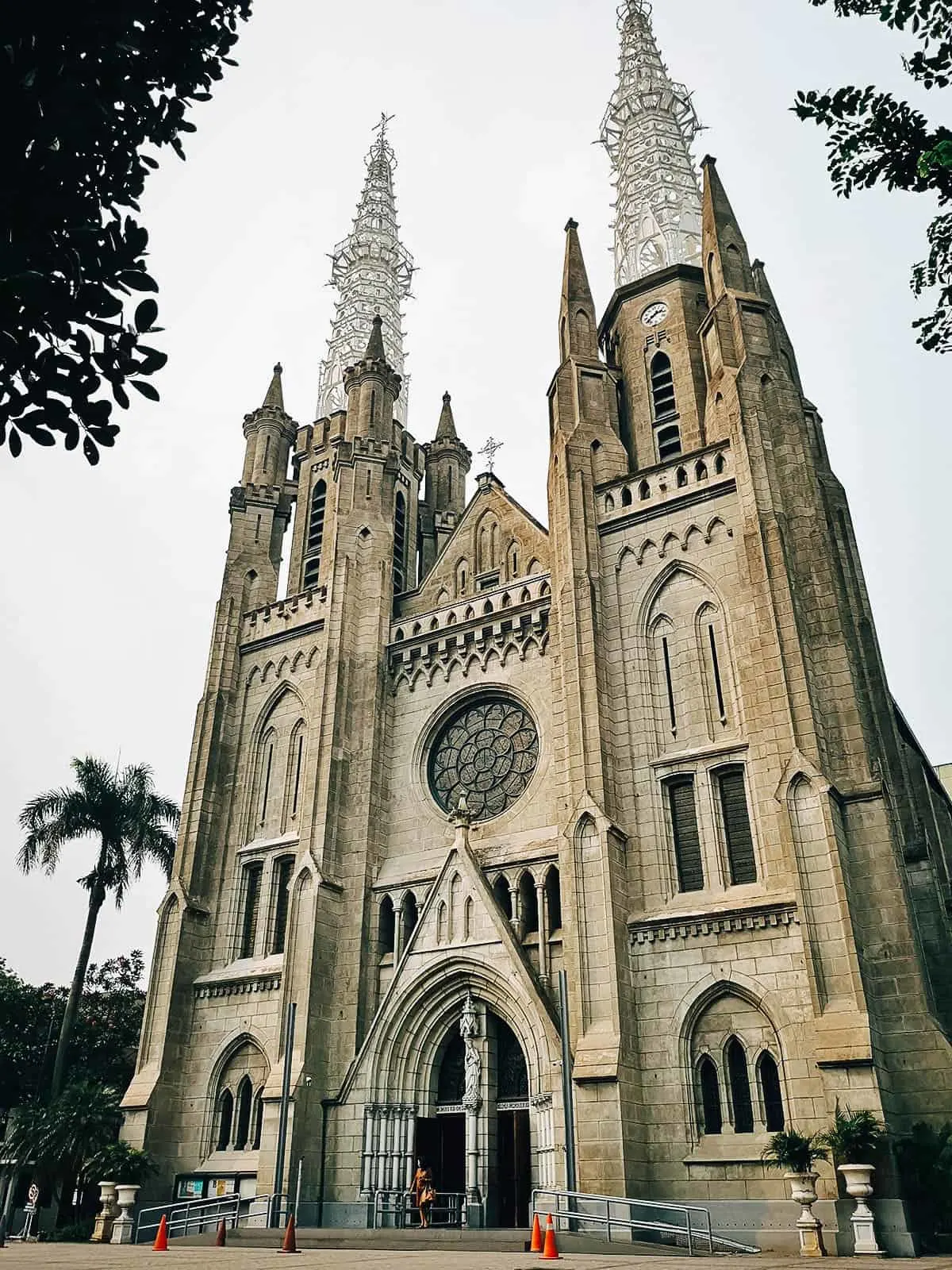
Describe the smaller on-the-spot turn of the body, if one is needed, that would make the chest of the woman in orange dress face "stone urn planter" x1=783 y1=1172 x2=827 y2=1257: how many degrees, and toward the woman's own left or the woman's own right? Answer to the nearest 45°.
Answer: approximately 45° to the woman's own left

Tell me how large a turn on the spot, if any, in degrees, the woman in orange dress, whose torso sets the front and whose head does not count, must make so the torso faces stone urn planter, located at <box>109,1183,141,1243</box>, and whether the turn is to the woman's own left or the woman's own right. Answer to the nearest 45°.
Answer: approximately 90° to the woman's own right

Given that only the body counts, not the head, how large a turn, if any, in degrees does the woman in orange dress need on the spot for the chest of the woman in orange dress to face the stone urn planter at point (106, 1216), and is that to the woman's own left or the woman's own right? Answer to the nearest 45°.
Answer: approximately 90° to the woman's own right

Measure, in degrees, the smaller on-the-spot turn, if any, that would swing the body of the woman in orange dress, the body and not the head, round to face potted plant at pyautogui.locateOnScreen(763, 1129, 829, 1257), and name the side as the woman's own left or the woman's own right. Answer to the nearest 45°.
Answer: approximately 45° to the woman's own left

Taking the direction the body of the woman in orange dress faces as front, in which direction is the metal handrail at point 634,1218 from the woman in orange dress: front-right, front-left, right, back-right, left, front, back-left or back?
front-left

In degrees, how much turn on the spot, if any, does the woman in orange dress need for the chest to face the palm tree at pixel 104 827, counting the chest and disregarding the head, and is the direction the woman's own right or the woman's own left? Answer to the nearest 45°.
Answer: approximately 135° to the woman's own right

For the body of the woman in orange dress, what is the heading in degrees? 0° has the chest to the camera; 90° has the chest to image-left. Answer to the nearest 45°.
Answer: approximately 0°

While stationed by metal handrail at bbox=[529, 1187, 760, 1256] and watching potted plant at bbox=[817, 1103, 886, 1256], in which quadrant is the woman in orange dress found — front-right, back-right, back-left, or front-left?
back-left

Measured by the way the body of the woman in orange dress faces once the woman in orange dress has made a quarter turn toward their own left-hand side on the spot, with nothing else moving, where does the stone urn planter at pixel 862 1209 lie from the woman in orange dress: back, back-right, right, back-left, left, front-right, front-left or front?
front-right
